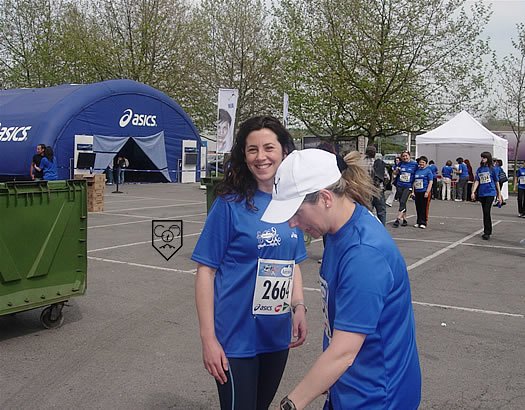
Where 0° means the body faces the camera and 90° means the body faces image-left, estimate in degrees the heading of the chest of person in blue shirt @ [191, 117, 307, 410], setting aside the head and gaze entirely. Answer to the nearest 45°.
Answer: approximately 315°

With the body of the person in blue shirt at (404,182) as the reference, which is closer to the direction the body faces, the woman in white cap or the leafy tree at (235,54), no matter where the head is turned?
the woman in white cap

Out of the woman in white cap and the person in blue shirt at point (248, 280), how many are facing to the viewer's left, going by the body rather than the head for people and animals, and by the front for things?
1

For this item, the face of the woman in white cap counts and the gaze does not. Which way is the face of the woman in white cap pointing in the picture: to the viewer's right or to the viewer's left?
to the viewer's left

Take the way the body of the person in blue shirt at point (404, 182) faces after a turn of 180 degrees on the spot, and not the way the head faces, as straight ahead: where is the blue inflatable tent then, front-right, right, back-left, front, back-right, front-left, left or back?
front-left

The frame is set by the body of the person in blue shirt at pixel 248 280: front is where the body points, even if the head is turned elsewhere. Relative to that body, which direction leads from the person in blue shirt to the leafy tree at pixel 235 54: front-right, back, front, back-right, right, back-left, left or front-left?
back-left

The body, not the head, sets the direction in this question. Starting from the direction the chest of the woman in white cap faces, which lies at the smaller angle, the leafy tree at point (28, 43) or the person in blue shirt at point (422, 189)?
the leafy tree

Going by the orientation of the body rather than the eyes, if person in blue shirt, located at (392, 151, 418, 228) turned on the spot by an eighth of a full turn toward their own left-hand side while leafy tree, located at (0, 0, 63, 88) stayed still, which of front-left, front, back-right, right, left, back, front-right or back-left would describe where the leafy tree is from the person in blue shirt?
back

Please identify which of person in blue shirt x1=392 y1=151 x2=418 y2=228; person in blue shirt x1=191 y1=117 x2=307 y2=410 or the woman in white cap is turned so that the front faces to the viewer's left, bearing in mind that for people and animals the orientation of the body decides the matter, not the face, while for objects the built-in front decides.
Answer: the woman in white cap

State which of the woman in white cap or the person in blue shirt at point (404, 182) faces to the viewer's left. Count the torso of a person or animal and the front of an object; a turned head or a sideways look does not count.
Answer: the woman in white cap

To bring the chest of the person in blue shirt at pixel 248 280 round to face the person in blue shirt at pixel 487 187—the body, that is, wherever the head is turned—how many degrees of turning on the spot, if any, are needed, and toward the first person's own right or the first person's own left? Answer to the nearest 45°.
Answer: approximately 90° to the first person's own left

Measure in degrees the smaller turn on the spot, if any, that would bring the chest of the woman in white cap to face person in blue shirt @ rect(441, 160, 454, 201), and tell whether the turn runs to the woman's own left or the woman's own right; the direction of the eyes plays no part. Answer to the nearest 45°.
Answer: approximately 90° to the woman's own right

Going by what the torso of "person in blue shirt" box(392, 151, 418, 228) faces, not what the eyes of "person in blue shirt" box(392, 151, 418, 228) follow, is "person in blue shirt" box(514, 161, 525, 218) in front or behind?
behind

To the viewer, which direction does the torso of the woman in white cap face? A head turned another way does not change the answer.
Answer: to the viewer's left
